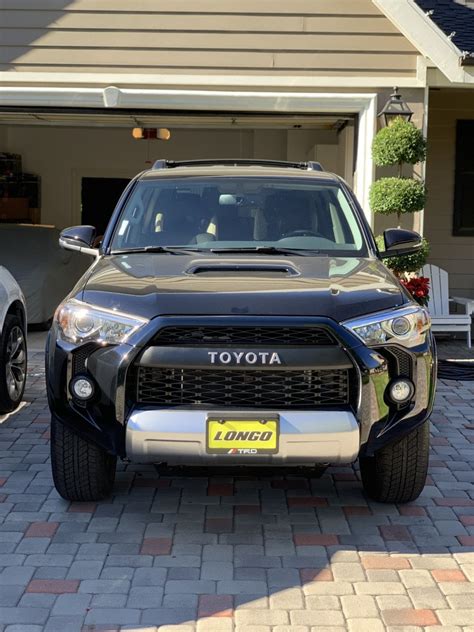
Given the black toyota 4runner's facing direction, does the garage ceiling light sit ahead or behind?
behind

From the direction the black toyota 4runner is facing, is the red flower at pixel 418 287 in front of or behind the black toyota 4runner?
behind

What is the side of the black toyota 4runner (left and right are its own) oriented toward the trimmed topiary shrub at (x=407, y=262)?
back

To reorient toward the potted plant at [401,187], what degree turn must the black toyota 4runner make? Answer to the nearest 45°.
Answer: approximately 180°

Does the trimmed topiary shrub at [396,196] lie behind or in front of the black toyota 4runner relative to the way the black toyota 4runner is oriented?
behind

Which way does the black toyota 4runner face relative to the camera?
toward the camera

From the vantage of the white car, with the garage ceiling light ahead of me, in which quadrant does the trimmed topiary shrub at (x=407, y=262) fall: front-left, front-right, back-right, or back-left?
front-right

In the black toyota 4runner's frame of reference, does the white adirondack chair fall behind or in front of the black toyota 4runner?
behind

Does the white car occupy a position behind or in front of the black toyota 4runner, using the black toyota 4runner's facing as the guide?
behind
